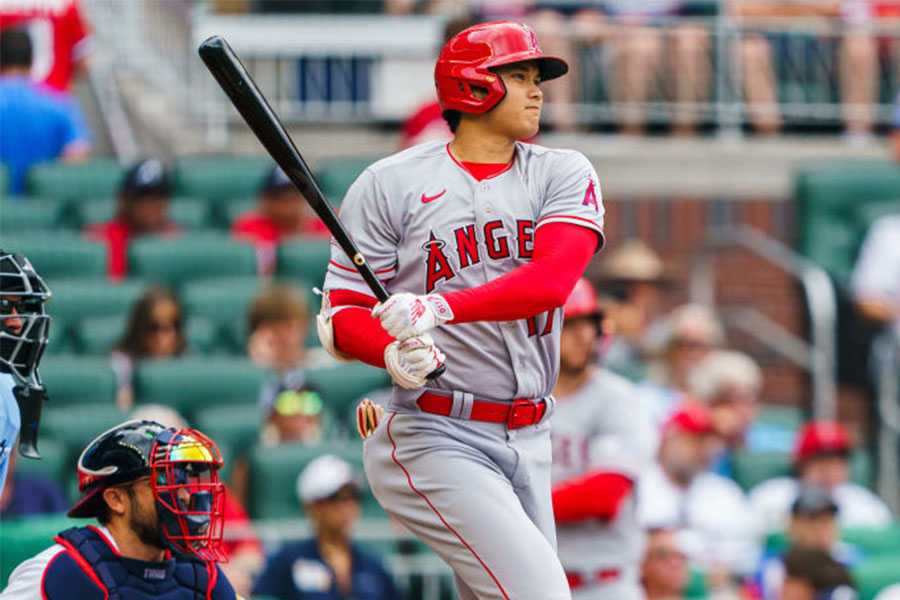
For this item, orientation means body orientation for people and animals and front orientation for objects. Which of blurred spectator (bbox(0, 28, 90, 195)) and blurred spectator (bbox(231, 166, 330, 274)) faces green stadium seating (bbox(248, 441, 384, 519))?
blurred spectator (bbox(231, 166, 330, 274))

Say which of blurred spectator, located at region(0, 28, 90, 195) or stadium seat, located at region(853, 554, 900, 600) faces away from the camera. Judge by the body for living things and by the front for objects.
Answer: the blurred spectator

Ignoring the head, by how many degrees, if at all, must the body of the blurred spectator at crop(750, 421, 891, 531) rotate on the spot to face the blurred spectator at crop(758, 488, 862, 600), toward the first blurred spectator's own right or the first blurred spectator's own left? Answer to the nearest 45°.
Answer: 0° — they already face them

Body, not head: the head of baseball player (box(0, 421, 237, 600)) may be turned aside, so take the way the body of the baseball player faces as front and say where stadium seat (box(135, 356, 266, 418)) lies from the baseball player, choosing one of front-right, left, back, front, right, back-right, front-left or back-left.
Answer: back-left

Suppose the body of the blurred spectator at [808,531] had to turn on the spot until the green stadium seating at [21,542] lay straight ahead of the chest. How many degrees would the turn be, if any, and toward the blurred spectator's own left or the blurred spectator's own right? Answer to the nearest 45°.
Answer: approximately 45° to the blurred spectator's own right

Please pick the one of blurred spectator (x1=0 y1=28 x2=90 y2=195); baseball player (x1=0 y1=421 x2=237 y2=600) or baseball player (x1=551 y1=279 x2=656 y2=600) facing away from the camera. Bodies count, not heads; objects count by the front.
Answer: the blurred spectator

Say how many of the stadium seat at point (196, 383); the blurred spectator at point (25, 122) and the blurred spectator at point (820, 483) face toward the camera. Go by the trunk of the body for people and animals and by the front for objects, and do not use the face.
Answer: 2

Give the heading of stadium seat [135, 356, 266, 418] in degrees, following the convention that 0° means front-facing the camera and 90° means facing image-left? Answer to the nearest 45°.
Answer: approximately 0°

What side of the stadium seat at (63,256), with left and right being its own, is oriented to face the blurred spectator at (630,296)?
left

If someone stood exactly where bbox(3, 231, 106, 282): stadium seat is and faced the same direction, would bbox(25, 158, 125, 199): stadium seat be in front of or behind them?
behind
